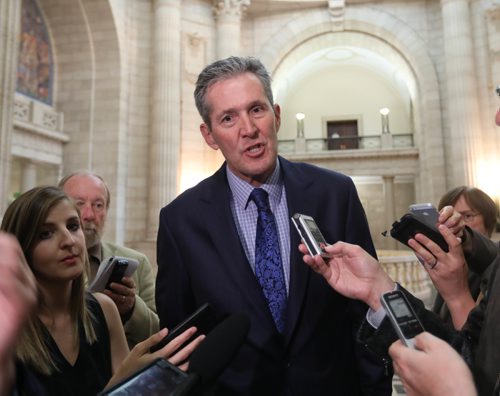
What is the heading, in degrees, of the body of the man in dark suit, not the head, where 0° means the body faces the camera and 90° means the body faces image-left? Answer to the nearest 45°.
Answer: approximately 0°

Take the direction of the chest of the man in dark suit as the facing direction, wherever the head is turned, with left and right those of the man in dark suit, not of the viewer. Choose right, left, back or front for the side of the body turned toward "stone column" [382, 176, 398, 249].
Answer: back

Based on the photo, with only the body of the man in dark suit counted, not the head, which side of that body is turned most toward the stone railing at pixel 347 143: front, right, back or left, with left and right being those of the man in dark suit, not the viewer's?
back

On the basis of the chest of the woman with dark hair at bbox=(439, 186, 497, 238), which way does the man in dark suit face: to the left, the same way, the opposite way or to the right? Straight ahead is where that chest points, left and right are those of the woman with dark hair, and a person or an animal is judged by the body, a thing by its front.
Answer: to the left

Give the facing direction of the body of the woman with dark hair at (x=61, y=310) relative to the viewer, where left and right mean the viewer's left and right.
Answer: facing the viewer and to the right of the viewer

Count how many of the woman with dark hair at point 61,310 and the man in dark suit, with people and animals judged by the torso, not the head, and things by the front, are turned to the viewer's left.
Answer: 0

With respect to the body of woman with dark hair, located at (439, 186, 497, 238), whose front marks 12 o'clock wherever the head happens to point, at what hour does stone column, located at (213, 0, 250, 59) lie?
The stone column is roughly at 3 o'clock from the woman with dark hair.

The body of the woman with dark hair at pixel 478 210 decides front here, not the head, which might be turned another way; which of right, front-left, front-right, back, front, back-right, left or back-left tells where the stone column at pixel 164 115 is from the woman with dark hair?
right
